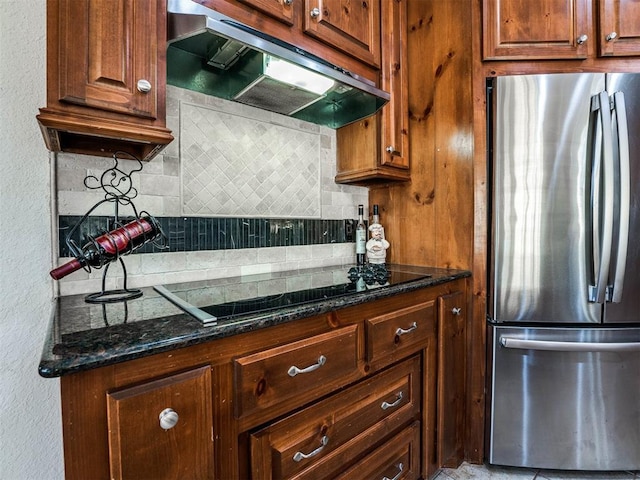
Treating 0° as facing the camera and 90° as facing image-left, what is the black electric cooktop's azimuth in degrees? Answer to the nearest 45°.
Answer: approximately 315°

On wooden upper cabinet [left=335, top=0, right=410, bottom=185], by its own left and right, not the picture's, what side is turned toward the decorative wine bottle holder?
right

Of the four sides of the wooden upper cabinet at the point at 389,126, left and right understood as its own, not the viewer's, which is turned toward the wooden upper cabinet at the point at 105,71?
right

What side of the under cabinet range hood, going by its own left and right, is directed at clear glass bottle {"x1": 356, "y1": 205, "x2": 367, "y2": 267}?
left

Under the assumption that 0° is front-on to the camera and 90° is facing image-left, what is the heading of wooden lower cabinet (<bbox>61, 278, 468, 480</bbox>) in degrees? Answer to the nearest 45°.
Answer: approximately 315°

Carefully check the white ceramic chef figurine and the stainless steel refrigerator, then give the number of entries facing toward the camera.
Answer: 2
